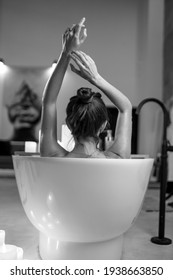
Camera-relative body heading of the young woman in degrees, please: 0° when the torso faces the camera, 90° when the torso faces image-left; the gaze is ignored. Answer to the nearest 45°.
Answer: approximately 180°

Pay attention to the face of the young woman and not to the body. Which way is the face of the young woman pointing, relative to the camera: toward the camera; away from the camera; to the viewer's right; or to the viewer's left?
away from the camera
